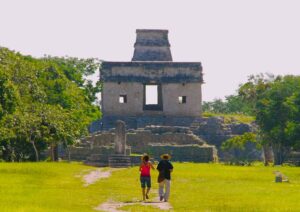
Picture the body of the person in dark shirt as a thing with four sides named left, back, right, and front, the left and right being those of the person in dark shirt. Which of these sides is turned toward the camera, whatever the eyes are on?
back
